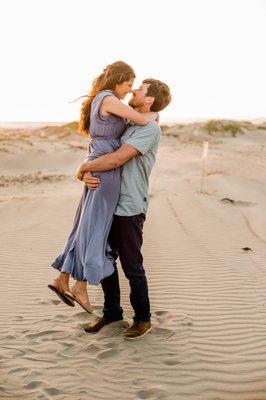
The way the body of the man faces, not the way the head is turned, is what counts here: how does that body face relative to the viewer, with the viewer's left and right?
facing to the left of the viewer

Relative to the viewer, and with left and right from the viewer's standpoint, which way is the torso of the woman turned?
facing to the right of the viewer

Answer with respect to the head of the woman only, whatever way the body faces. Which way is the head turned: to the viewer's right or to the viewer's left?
to the viewer's right

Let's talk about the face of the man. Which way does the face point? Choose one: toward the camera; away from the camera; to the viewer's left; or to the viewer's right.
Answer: to the viewer's left
